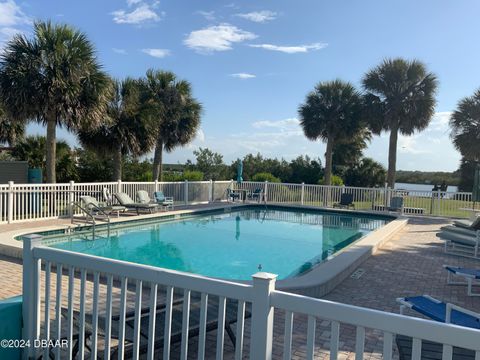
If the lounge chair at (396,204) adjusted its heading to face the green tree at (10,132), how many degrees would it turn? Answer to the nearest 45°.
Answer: approximately 45° to its right

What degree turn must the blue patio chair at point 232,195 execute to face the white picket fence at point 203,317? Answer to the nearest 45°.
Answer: approximately 45° to its right

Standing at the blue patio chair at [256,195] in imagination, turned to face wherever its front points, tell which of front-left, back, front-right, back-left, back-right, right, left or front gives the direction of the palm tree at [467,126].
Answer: back-left

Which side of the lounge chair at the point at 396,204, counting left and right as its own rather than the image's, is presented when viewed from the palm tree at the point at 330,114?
right

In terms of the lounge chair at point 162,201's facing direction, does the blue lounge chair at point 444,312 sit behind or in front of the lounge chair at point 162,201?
in front

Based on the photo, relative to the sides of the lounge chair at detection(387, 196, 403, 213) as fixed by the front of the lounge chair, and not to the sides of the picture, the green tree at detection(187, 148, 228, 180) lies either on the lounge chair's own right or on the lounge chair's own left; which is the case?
on the lounge chair's own right

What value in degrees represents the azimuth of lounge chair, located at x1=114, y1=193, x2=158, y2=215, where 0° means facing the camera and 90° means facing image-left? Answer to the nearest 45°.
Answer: approximately 315°
